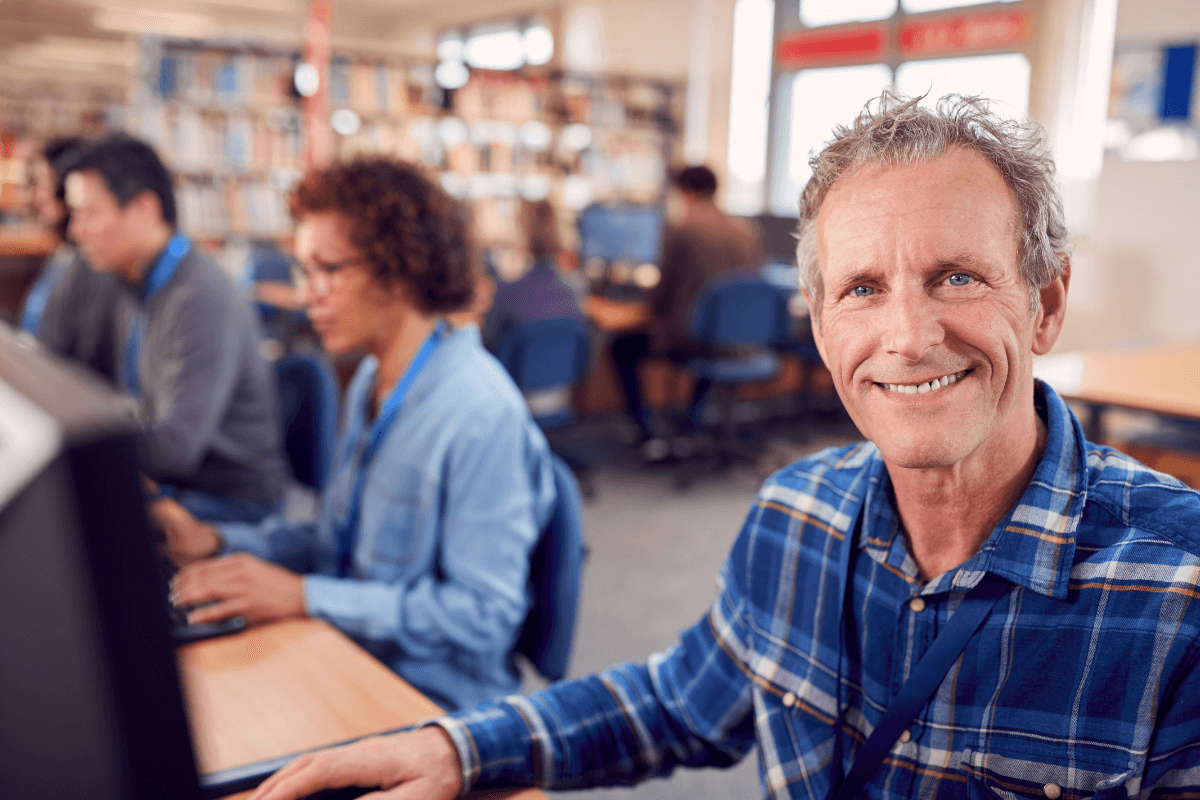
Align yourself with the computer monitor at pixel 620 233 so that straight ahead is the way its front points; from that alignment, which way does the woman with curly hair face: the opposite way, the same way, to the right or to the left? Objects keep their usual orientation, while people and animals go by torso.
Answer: to the right

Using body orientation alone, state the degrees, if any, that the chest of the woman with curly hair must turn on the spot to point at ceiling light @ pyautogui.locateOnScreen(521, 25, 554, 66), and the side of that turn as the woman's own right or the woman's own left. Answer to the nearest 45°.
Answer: approximately 90° to the woman's own right

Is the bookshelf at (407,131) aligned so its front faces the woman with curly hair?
yes

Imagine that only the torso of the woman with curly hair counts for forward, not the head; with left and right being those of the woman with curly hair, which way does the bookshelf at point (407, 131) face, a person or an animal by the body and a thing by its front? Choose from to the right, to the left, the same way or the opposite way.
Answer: to the left

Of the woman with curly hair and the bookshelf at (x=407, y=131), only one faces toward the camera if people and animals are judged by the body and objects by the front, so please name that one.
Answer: the bookshelf

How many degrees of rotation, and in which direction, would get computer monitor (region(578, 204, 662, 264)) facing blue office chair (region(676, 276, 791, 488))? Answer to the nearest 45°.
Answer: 0° — it already faces it

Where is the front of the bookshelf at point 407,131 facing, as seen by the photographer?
facing the viewer

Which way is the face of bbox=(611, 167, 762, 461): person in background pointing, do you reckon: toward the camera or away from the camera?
away from the camera

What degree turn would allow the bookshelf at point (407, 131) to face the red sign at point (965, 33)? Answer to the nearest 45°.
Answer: approximately 90° to its left

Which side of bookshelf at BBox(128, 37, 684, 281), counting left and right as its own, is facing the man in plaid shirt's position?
front

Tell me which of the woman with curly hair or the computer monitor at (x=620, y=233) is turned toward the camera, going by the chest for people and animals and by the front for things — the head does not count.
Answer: the computer monitor

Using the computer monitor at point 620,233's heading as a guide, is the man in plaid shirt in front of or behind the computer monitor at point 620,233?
in front

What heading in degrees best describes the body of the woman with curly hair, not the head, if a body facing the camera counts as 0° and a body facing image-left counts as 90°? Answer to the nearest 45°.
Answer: approximately 90°

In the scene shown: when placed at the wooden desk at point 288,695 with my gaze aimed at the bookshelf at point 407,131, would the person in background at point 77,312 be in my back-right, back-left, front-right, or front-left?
front-left

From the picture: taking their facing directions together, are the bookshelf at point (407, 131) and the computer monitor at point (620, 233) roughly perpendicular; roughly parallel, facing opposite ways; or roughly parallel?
roughly parallel

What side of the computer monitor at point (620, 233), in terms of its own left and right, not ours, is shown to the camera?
front
